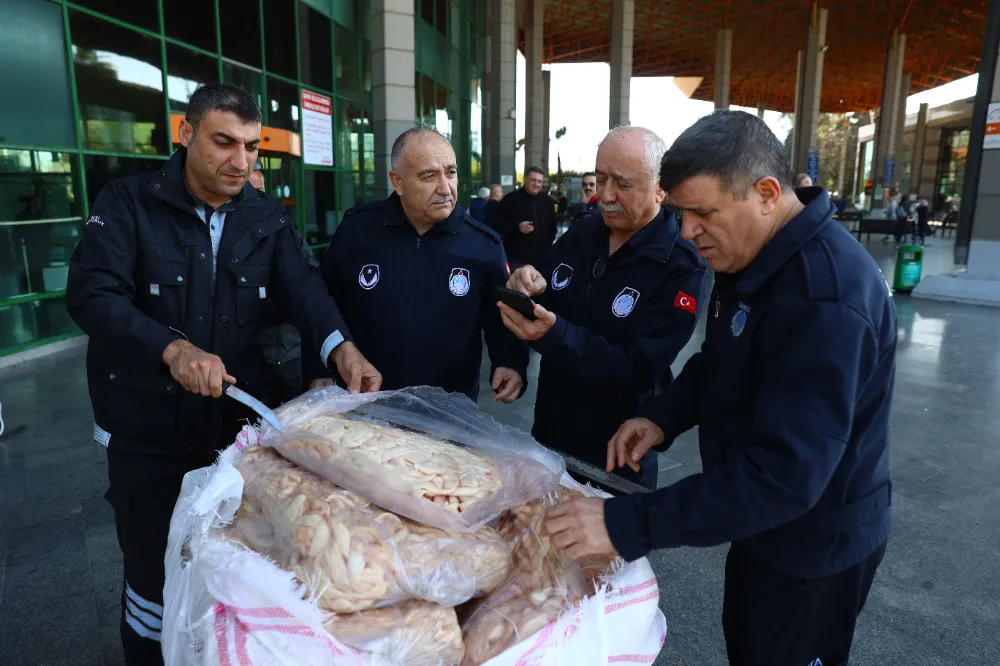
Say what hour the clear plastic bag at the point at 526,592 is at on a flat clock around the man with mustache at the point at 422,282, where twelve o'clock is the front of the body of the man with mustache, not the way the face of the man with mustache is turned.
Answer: The clear plastic bag is roughly at 12 o'clock from the man with mustache.

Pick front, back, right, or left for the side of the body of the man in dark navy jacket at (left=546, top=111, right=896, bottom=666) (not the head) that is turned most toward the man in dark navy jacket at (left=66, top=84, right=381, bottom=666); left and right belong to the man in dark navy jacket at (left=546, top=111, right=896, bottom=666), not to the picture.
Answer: front

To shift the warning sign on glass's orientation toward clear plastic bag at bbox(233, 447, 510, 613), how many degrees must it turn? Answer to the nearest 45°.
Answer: approximately 45° to its right

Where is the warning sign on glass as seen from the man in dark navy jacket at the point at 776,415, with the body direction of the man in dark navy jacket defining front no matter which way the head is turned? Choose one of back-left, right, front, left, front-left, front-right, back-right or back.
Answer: front-right

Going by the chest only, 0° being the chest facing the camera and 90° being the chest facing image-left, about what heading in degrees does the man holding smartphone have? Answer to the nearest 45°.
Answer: approximately 45°

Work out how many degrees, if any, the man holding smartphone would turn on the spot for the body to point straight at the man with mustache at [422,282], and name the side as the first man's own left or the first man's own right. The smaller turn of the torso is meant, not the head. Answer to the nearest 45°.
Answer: approximately 45° to the first man's own right

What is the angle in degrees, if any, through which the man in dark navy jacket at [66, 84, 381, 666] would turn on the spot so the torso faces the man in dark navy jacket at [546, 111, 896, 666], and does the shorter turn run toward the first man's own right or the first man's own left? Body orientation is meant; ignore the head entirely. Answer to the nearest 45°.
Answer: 0° — they already face them

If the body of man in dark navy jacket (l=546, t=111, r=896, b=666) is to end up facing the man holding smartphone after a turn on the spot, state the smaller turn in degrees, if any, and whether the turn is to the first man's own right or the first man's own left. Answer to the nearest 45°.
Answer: approximately 45° to the first man's own right

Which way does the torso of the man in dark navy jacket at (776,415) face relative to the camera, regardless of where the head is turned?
to the viewer's left

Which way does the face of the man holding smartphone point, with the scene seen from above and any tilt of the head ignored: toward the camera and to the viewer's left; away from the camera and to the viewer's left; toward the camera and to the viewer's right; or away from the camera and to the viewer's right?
toward the camera and to the viewer's left

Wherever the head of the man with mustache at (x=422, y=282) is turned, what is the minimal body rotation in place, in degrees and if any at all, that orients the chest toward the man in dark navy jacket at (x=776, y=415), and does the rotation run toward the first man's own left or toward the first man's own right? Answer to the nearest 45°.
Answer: approximately 45° to the first man's own left

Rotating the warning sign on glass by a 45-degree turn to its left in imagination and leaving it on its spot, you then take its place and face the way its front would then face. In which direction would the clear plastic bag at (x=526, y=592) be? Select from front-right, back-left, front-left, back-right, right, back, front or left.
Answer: right

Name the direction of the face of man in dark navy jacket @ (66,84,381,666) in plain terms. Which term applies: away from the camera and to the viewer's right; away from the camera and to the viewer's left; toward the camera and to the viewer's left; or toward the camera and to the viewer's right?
toward the camera and to the viewer's right
